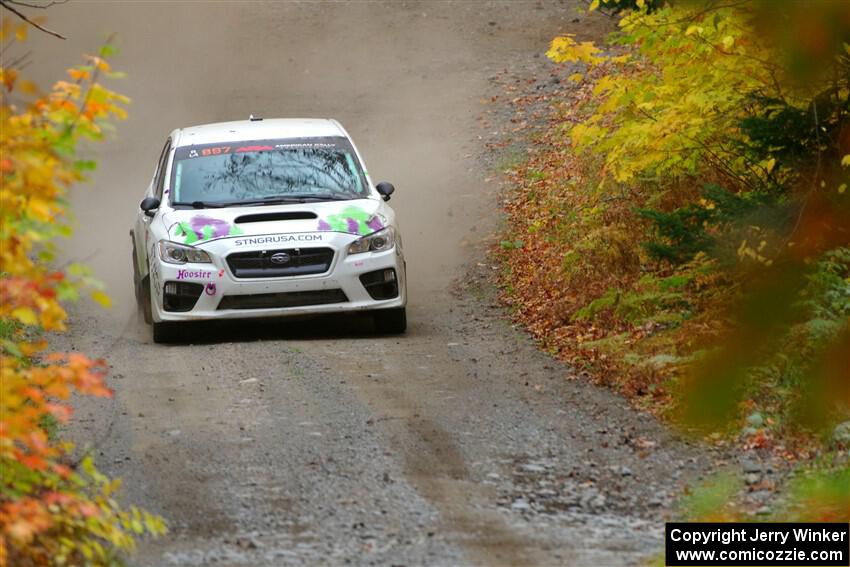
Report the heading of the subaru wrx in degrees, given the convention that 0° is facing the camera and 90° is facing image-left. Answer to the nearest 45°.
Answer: approximately 0°
